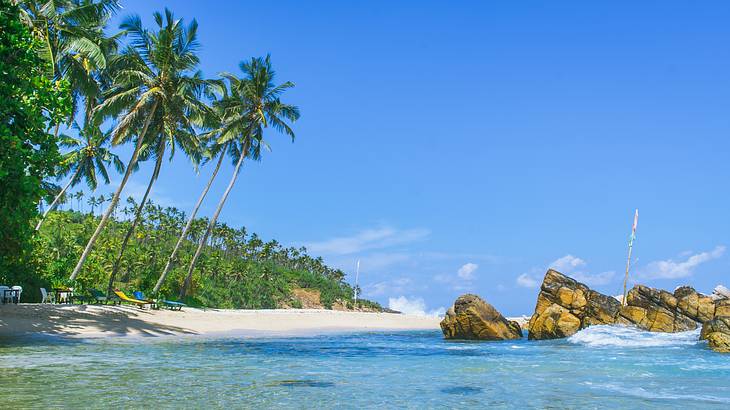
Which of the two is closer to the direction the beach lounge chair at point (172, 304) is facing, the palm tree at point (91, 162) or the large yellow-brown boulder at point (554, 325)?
the large yellow-brown boulder

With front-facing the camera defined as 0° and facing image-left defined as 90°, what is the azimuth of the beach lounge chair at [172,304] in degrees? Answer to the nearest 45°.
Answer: approximately 270°

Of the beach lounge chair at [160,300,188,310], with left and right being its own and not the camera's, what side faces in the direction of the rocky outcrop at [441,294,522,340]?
front

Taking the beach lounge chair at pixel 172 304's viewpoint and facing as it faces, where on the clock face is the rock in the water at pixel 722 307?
The rock in the water is roughly at 1 o'clock from the beach lounge chair.

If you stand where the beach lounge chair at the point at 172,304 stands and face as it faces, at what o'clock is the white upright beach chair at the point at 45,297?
the white upright beach chair at the point at 45,297 is roughly at 5 o'clock from the beach lounge chair at the point at 172,304.

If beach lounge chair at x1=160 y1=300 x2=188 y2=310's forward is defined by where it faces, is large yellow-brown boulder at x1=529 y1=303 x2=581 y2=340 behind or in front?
in front

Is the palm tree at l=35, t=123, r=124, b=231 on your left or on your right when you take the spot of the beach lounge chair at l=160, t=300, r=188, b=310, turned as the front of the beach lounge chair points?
on your left

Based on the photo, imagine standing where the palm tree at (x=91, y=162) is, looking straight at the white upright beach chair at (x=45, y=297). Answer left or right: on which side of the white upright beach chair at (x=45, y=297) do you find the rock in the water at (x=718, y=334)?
left

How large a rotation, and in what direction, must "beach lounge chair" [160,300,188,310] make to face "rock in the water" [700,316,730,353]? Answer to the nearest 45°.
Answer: approximately 45° to its right
